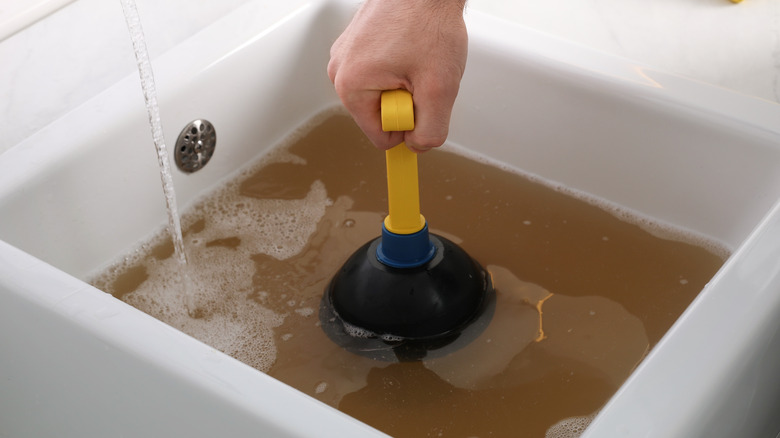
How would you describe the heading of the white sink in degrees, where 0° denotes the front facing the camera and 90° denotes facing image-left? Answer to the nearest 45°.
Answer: approximately 315°
